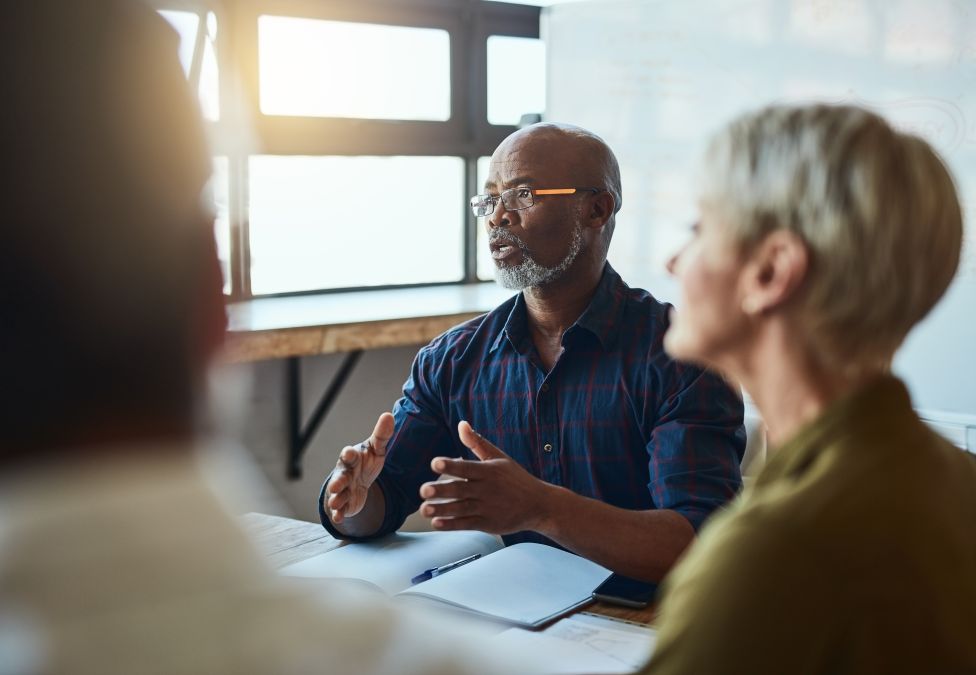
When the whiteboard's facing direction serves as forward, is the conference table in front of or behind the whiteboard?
in front

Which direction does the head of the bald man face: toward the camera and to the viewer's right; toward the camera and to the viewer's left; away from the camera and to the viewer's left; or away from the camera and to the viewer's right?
toward the camera and to the viewer's left

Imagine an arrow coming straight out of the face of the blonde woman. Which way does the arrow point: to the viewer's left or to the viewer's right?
to the viewer's left

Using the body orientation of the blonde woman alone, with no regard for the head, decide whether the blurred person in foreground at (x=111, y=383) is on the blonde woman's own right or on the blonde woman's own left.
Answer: on the blonde woman's own left

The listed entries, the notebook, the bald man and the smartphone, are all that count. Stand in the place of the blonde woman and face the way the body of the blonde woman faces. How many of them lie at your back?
0

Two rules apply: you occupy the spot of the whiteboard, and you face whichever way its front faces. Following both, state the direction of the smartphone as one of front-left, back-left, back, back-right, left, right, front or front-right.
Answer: front-left

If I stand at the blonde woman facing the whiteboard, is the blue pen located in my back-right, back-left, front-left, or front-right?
front-left

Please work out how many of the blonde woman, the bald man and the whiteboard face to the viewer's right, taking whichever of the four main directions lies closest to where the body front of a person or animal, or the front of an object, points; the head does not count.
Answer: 0

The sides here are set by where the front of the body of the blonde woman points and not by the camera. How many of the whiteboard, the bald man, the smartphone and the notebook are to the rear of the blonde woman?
0

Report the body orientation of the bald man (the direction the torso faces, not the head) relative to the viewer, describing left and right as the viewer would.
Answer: facing the viewer and to the left of the viewer

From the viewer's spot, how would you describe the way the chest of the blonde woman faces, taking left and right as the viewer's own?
facing away from the viewer and to the left of the viewer

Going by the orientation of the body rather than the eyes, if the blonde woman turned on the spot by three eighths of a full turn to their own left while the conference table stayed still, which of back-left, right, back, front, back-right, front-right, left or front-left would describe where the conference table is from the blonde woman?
back-right

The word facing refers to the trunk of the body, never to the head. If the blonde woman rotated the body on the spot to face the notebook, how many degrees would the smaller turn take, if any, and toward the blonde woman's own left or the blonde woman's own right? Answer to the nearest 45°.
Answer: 0° — they already face it
